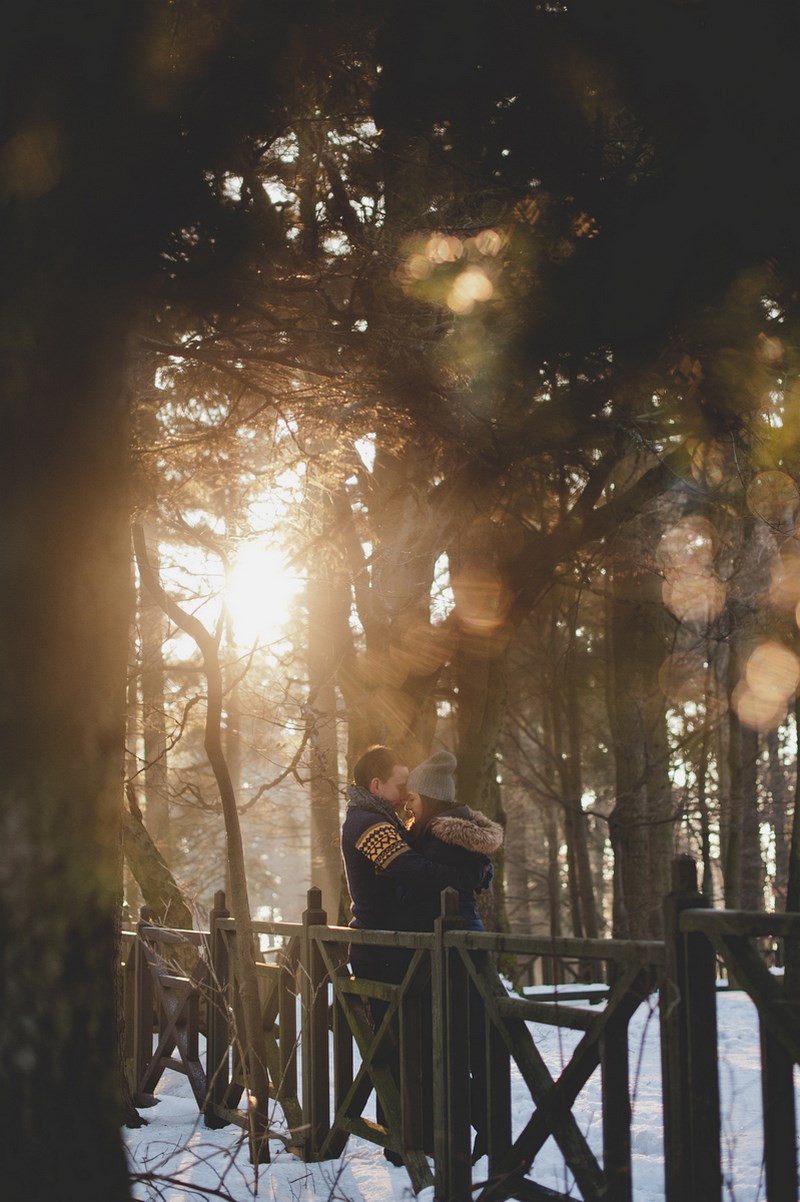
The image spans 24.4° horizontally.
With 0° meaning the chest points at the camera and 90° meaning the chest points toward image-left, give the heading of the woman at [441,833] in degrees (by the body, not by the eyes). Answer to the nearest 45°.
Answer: approximately 90°

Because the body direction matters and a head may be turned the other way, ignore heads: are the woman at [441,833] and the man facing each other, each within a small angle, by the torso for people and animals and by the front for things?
yes

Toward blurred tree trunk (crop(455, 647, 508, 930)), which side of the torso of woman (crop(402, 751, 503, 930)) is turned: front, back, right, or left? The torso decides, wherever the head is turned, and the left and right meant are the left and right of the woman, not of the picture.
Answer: right

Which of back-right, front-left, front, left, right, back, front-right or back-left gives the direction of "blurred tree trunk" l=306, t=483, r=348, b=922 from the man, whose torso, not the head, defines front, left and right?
left

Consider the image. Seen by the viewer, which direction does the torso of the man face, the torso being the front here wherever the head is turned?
to the viewer's right

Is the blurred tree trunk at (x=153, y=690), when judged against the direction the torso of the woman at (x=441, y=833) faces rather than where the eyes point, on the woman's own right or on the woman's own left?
on the woman's own right

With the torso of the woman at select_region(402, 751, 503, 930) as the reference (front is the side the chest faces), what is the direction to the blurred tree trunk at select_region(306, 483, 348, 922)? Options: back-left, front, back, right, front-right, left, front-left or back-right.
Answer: right

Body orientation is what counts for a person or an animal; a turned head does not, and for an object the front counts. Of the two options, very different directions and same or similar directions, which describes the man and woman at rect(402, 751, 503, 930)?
very different directions
